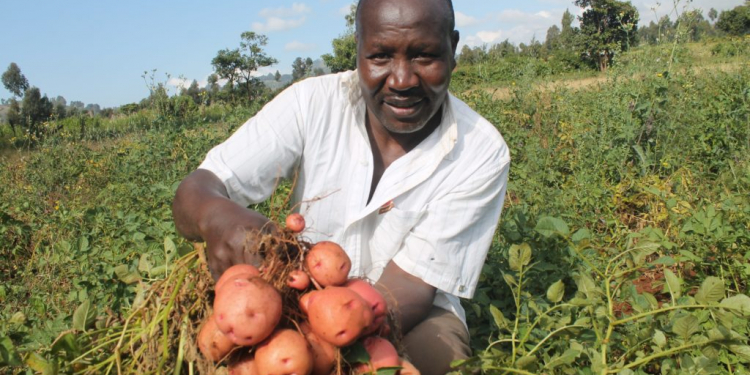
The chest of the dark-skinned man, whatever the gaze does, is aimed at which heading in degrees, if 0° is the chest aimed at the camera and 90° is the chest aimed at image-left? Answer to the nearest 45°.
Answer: approximately 0°

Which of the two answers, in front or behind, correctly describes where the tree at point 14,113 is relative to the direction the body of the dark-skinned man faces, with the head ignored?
behind

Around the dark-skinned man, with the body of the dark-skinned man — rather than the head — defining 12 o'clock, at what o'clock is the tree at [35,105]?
The tree is roughly at 5 o'clock from the dark-skinned man.

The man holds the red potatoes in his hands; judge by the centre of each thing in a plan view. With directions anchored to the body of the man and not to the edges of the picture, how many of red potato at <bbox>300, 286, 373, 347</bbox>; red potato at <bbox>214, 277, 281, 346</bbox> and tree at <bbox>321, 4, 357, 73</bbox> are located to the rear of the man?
1

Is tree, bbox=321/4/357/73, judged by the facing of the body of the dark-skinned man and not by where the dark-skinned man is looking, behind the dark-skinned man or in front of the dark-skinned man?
behind
